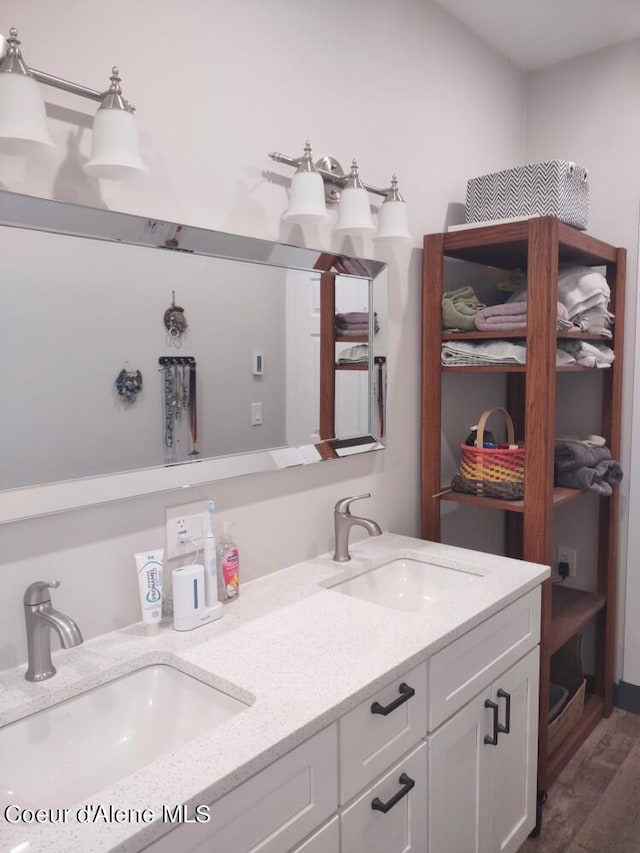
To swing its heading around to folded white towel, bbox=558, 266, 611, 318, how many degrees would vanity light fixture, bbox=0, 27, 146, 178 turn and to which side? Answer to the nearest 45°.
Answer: approximately 45° to its left

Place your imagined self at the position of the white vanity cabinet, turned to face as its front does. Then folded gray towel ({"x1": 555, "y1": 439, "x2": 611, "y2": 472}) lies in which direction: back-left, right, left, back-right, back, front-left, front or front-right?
left

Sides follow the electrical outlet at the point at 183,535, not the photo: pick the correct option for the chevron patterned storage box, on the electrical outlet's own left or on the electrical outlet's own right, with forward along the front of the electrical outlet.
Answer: on the electrical outlet's own left

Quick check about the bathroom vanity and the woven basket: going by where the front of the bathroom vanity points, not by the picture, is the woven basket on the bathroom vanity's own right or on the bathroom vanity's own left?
on the bathroom vanity's own left

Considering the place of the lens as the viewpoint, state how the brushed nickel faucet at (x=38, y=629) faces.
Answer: facing the viewer and to the right of the viewer

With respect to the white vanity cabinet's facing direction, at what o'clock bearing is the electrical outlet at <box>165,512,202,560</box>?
The electrical outlet is roughly at 5 o'clock from the white vanity cabinet.
